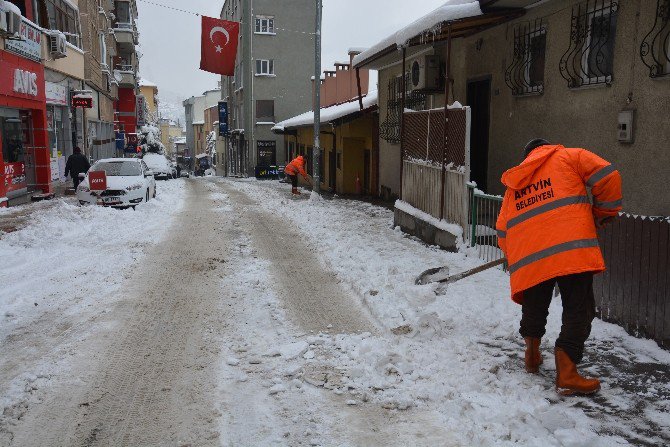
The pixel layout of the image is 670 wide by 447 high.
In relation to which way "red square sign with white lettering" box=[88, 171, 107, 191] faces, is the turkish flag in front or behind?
behind

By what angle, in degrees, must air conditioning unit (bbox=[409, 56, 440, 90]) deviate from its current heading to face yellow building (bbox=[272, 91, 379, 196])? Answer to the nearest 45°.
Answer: approximately 135° to its right

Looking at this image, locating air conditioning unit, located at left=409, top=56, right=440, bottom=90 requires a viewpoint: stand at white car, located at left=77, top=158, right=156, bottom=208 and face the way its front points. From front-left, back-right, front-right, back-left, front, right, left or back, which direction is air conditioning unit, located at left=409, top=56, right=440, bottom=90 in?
front-left

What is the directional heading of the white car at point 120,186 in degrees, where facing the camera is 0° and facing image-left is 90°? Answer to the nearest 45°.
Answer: approximately 0°

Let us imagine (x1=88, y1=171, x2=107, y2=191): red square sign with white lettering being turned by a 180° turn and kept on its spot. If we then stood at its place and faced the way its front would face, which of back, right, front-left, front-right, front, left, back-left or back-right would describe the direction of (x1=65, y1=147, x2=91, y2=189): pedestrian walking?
front

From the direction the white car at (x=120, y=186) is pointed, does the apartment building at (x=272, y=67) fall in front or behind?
behind

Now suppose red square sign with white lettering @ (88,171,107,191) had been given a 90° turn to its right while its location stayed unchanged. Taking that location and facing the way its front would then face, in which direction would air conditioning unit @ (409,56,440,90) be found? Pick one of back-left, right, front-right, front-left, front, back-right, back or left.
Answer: back-left

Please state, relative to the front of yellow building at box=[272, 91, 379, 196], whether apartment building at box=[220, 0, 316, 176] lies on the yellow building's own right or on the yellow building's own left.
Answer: on the yellow building's own right

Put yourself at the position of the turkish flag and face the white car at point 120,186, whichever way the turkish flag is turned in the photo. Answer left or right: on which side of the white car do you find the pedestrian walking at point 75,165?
right

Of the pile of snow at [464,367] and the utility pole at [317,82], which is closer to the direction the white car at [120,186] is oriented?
the pile of snow

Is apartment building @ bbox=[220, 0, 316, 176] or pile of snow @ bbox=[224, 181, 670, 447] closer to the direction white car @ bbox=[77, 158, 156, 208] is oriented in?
the pile of snow

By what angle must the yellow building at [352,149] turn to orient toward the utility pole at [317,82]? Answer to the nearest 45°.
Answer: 0° — it already faces it
